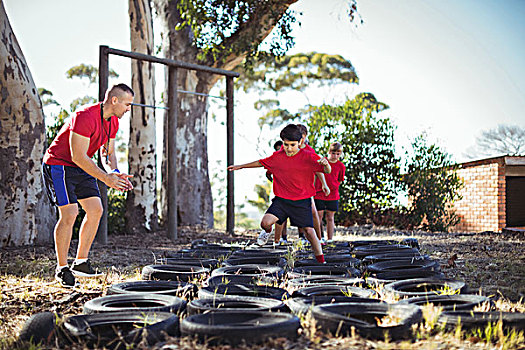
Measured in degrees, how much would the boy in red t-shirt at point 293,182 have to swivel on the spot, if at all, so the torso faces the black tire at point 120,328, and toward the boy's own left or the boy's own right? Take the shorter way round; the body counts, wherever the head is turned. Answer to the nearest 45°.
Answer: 0° — they already face it

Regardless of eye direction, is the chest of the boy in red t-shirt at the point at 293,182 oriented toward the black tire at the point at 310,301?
yes

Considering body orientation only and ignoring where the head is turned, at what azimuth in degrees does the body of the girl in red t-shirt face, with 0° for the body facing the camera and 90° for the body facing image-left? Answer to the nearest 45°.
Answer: approximately 0°

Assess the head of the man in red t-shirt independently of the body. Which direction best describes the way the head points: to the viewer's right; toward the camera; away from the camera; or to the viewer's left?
to the viewer's right

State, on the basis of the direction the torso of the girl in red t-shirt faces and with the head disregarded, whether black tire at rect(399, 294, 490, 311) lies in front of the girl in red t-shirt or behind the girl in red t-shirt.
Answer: in front

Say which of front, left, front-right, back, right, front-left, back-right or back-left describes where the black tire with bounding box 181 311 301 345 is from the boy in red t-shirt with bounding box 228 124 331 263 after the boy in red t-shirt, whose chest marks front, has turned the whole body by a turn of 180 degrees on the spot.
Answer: back

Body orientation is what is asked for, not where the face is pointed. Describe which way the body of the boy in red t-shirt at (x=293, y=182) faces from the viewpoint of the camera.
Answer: toward the camera

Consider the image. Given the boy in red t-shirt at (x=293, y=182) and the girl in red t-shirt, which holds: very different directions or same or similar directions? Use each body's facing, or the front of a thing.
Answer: same or similar directions

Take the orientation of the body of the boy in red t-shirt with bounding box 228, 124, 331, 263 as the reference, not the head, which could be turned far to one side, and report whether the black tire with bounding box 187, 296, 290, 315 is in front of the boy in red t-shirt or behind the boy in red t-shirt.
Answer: in front

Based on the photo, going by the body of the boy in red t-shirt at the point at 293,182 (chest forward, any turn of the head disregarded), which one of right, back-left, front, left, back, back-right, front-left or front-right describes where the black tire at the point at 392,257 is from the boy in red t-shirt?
left

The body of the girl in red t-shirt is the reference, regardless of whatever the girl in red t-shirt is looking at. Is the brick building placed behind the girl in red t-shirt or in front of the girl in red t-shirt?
behind

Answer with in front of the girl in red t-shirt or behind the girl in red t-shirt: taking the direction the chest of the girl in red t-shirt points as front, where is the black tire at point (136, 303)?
in front

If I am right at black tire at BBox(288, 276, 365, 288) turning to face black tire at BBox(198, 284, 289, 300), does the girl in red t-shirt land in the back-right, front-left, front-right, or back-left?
back-right

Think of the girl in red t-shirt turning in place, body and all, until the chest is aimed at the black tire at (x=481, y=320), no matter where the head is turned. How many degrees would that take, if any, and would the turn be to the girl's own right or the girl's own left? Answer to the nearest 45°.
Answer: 0° — they already face it

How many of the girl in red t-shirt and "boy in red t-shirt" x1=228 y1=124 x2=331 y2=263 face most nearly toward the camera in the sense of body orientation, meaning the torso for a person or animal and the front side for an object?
2

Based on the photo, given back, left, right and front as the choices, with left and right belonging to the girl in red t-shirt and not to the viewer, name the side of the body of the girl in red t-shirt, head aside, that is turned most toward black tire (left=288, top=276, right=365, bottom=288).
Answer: front
